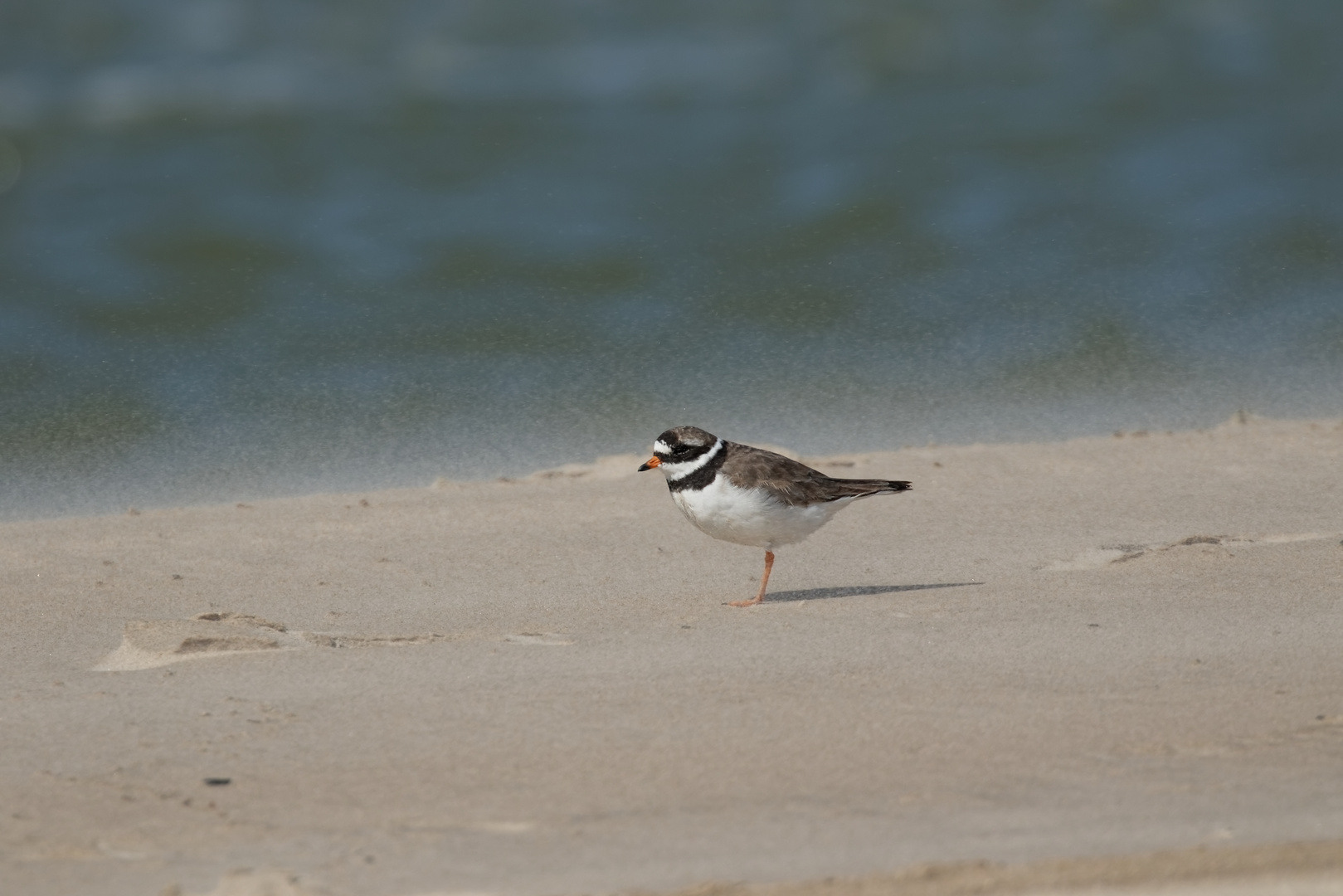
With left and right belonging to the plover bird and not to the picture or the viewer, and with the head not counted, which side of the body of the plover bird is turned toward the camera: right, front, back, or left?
left
